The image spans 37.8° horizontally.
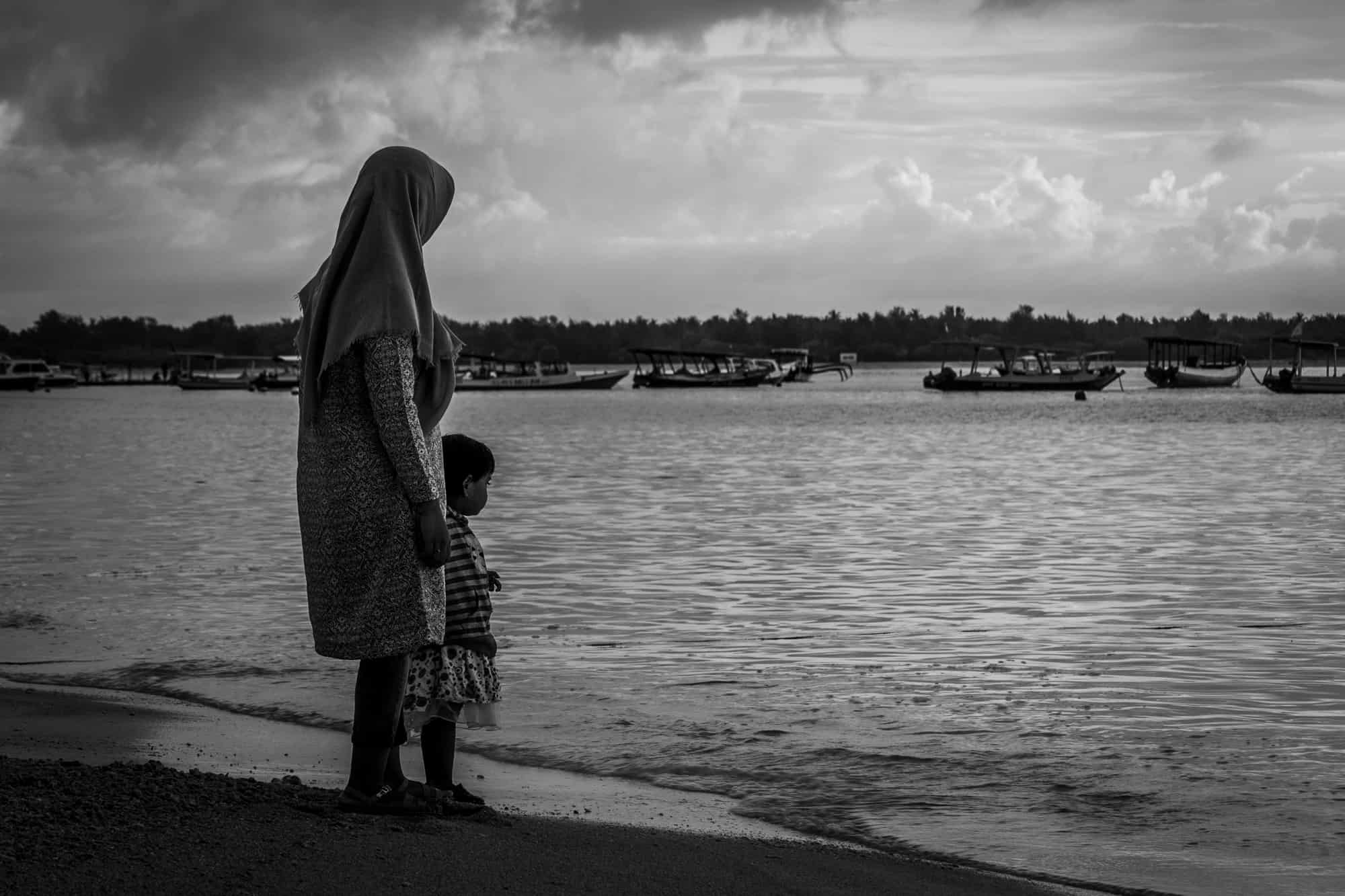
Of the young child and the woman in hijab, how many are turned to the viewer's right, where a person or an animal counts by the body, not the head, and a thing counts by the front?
2

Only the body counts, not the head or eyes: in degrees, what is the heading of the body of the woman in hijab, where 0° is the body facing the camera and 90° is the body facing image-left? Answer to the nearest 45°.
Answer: approximately 270°

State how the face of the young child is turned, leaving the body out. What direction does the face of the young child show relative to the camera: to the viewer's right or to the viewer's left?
to the viewer's right

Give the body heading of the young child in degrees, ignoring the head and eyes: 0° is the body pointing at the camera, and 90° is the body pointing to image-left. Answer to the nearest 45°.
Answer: approximately 270°
